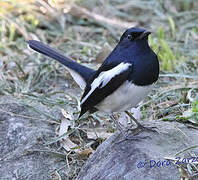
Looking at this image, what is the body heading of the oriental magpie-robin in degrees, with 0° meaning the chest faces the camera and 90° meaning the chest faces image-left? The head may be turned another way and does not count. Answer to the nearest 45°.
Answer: approximately 315°
